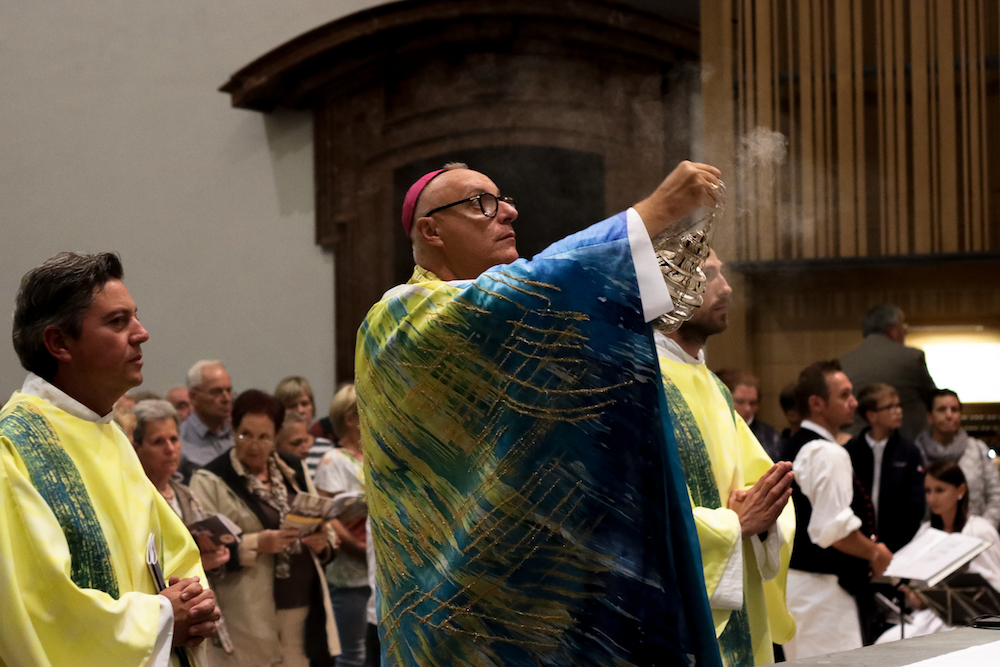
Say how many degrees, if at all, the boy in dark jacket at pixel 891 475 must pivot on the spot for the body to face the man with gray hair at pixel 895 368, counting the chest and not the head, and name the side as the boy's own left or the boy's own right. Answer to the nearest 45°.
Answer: approximately 180°

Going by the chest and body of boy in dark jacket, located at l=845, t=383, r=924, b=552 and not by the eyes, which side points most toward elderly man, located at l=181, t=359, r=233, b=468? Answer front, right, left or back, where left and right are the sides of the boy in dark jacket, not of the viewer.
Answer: right

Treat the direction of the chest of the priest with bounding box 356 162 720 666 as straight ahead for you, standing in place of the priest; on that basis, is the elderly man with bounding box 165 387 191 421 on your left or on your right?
on your left

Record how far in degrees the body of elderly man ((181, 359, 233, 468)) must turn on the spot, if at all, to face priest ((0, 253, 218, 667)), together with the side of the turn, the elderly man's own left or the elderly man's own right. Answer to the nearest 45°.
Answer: approximately 45° to the elderly man's own right

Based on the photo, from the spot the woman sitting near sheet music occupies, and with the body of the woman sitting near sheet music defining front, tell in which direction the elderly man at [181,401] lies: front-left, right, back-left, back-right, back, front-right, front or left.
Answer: front-right

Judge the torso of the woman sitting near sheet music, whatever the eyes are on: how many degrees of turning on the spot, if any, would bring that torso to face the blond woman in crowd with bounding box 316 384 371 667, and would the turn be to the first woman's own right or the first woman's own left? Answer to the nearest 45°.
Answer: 0° — they already face them

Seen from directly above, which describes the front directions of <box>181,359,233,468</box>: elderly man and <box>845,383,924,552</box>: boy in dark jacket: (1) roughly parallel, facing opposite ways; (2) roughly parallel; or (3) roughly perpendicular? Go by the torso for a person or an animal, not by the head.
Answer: roughly perpendicular

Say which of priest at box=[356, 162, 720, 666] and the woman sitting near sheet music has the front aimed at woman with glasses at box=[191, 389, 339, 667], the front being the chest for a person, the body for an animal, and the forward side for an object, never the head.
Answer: the woman sitting near sheet music

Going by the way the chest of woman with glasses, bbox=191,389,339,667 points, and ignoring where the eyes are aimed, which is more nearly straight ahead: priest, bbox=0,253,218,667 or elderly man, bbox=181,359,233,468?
the priest

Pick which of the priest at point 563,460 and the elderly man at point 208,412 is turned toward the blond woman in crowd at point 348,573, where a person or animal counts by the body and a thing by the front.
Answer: the elderly man

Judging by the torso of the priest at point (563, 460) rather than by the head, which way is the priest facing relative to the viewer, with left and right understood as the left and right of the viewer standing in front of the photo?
facing to the right of the viewer

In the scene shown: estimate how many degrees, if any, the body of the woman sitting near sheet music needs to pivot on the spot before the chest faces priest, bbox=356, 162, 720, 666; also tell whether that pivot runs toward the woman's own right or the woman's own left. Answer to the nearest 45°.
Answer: approximately 45° to the woman's own left

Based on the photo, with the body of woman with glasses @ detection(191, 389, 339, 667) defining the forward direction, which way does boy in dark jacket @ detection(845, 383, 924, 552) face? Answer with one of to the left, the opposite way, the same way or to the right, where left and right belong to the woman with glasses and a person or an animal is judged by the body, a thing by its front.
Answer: to the right

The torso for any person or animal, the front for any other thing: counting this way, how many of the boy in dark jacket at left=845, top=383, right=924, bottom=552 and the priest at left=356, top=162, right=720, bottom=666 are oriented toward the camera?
1

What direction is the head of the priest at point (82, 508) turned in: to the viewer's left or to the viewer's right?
to the viewer's right

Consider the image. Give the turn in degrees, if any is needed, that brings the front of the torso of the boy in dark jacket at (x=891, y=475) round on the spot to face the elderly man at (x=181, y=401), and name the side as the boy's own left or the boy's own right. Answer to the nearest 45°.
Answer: approximately 90° to the boy's own right

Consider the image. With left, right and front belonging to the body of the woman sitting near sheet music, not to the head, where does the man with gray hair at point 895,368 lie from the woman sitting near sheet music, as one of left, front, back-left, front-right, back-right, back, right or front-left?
back-right
